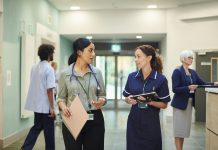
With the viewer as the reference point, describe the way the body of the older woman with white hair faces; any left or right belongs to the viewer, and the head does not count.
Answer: facing the viewer and to the right of the viewer

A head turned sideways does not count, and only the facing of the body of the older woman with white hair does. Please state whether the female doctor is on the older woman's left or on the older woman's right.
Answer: on the older woman's right

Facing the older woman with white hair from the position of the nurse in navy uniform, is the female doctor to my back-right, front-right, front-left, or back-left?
back-left

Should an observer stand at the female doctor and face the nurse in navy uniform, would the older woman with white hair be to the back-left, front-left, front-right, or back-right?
front-left

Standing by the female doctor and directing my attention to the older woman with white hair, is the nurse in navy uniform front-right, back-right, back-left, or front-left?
front-right

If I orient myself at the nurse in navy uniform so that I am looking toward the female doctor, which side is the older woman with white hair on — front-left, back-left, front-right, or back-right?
back-right

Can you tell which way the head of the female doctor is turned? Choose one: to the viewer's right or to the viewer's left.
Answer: to the viewer's right
